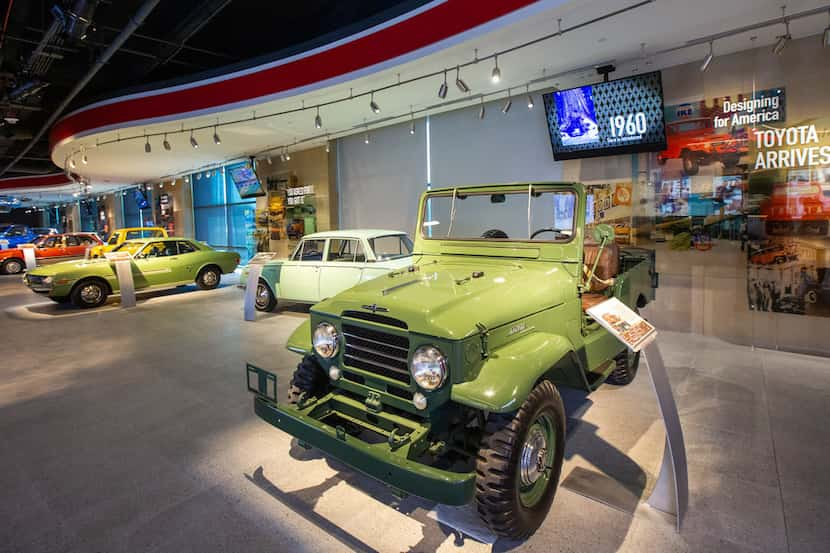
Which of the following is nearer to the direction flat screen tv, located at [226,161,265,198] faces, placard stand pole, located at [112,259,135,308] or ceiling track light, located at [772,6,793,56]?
the placard stand pole

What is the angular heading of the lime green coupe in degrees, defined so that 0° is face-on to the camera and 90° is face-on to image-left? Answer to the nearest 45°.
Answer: approximately 45°

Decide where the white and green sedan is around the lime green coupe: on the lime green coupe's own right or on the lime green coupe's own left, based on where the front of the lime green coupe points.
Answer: on the lime green coupe's own left

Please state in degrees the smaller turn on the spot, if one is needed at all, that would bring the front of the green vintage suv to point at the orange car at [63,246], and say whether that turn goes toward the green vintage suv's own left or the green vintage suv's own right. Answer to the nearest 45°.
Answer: approximately 90° to the green vintage suv's own right

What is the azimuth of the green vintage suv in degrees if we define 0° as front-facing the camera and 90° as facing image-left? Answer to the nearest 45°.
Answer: approximately 45°

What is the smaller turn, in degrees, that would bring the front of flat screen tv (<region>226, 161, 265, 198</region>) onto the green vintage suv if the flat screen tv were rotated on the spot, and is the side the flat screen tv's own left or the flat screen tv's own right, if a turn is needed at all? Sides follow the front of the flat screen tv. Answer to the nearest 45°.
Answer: approximately 45° to the flat screen tv's own left

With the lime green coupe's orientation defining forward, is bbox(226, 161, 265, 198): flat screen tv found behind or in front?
behind
